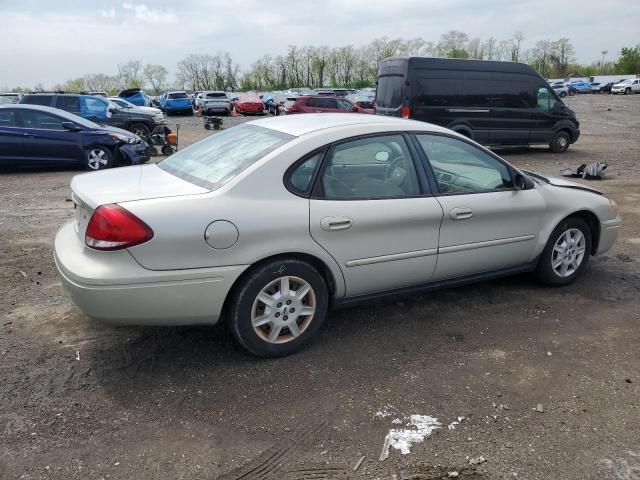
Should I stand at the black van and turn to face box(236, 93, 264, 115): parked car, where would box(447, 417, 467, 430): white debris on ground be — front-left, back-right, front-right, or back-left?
back-left

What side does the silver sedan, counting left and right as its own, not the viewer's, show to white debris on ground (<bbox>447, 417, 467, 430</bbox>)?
right

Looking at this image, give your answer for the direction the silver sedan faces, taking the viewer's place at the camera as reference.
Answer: facing away from the viewer and to the right of the viewer

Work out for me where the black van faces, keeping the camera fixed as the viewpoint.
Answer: facing away from the viewer and to the right of the viewer

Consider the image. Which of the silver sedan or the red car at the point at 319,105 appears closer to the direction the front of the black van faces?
the red car

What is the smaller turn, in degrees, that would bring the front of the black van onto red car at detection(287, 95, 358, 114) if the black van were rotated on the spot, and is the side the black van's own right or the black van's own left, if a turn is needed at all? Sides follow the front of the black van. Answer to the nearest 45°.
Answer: approximately 90° to the black van's own left

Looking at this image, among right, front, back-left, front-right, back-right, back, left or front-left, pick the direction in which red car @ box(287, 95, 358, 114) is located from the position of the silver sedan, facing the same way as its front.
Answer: front-left

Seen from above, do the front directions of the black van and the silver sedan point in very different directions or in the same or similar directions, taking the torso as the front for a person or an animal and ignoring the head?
same or similar directions

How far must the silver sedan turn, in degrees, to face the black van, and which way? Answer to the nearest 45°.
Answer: approximately 45° to its left

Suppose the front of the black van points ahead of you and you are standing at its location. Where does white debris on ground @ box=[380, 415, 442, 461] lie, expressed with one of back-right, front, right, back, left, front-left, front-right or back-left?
back-right

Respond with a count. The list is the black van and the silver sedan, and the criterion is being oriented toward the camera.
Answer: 0

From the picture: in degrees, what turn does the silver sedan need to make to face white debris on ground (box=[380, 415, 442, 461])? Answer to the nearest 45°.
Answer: approximately 90° to its right
